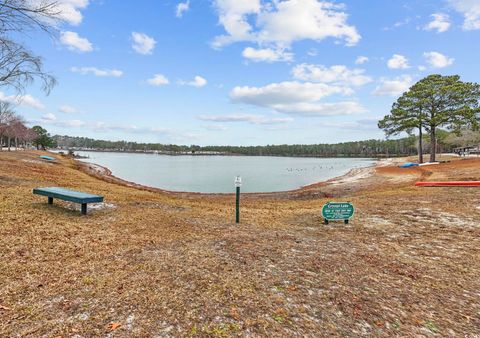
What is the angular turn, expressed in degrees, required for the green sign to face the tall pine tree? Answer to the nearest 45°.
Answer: approximately 180°

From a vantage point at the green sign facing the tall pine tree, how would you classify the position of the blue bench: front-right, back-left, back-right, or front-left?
back-left

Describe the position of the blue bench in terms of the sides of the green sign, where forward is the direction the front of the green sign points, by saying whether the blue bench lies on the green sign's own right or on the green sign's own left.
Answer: on the green sign's own right

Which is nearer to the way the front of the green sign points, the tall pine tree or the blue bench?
the blue bench

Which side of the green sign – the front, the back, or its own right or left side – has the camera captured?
front
